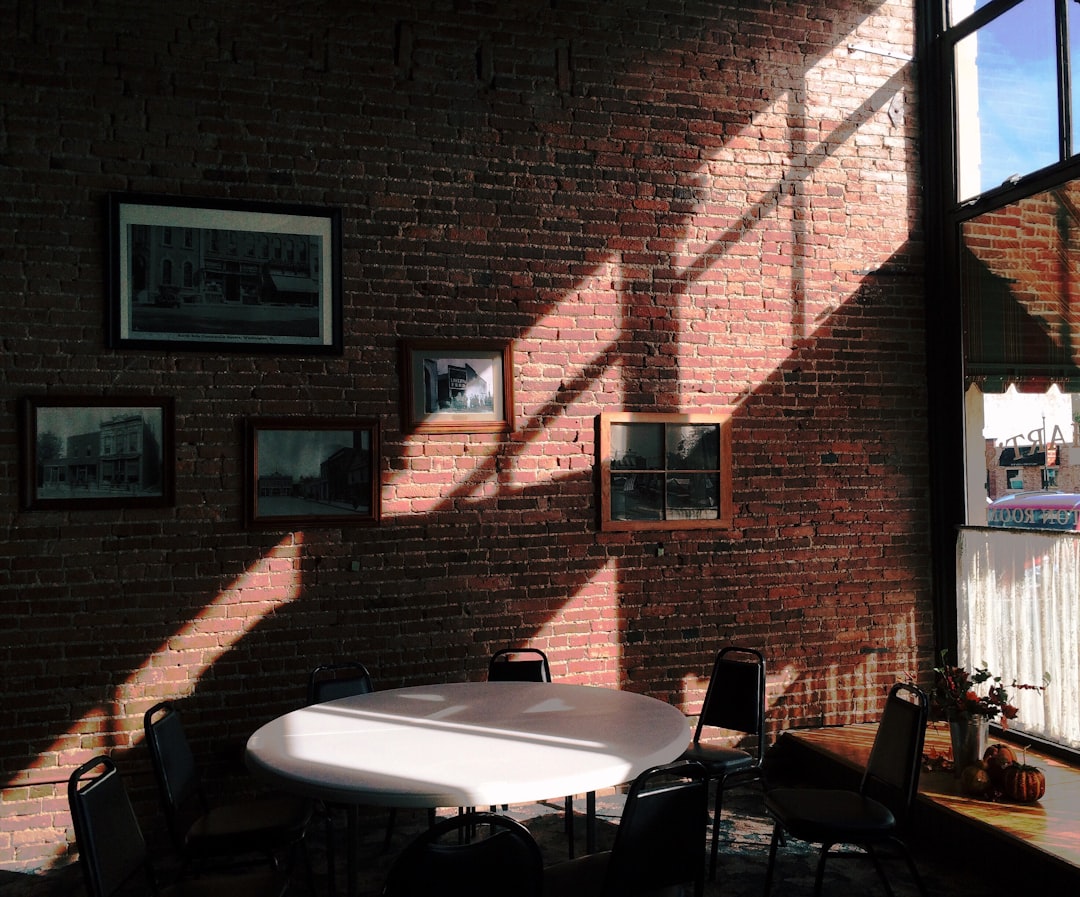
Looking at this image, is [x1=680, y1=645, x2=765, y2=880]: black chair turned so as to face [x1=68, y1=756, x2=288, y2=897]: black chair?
yes

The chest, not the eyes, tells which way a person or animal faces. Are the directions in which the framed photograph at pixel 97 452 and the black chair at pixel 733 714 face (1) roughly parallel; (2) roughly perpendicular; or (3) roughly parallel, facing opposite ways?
roughly perpendicular

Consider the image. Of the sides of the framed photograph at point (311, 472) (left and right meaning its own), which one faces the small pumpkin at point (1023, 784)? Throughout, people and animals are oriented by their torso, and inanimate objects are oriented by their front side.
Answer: left

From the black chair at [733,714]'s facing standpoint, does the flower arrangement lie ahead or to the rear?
to the rear

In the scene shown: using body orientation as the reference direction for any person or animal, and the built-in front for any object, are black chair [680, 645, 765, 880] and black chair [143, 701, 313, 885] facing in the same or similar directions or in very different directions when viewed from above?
very different directions

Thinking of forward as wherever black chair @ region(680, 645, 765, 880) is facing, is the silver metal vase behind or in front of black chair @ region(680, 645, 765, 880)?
behind

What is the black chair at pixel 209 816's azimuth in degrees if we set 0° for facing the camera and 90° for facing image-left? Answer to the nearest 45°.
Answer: approximately 270°

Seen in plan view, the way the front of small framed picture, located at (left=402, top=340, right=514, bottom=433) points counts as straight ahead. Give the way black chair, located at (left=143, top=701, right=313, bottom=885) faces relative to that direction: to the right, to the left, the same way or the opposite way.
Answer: to the left
